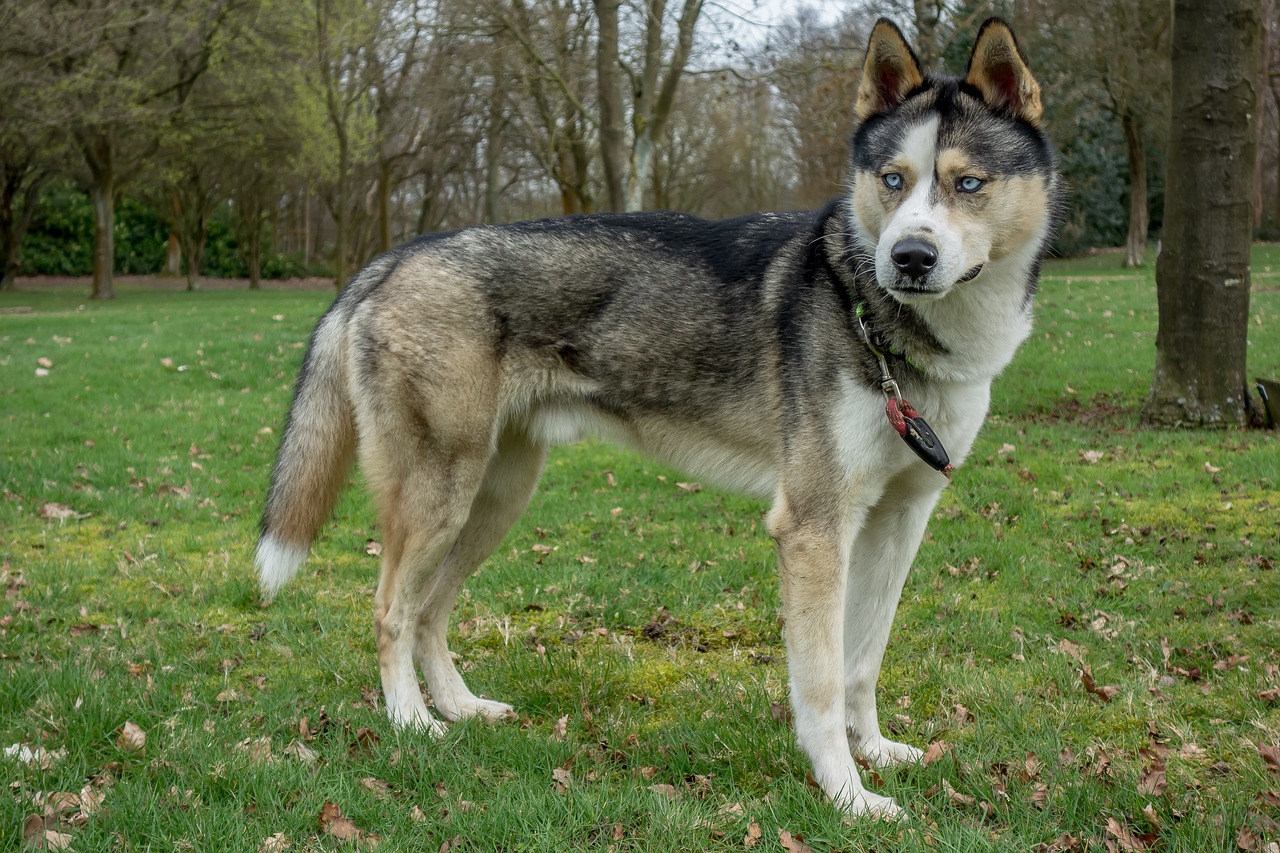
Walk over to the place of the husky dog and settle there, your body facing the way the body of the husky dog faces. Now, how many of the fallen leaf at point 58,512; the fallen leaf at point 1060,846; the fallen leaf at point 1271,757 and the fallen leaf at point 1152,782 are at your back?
1

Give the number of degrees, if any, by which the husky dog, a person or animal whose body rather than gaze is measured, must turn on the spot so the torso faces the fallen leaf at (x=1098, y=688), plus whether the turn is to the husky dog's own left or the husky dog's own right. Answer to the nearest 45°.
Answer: approximately 45° to the husky dog's own left

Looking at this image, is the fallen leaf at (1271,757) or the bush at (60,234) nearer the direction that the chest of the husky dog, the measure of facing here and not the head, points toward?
the fallen leaf

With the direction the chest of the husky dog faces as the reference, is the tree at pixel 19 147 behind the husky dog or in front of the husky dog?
behind

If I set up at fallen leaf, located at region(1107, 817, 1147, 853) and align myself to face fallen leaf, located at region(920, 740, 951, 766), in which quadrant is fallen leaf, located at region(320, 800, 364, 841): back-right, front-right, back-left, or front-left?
front-left

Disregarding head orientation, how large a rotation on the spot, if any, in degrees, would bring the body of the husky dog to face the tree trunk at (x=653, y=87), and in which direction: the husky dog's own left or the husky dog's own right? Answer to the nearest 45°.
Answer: approximately 135° to the husky dog's own left

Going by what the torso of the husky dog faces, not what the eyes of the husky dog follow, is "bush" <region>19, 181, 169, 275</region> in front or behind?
behind

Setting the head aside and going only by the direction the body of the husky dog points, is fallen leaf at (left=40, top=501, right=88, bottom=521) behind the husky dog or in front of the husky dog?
behind

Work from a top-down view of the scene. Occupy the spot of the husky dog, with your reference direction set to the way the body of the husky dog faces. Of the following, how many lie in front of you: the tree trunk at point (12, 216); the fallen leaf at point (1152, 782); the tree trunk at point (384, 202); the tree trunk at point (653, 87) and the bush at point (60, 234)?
1
